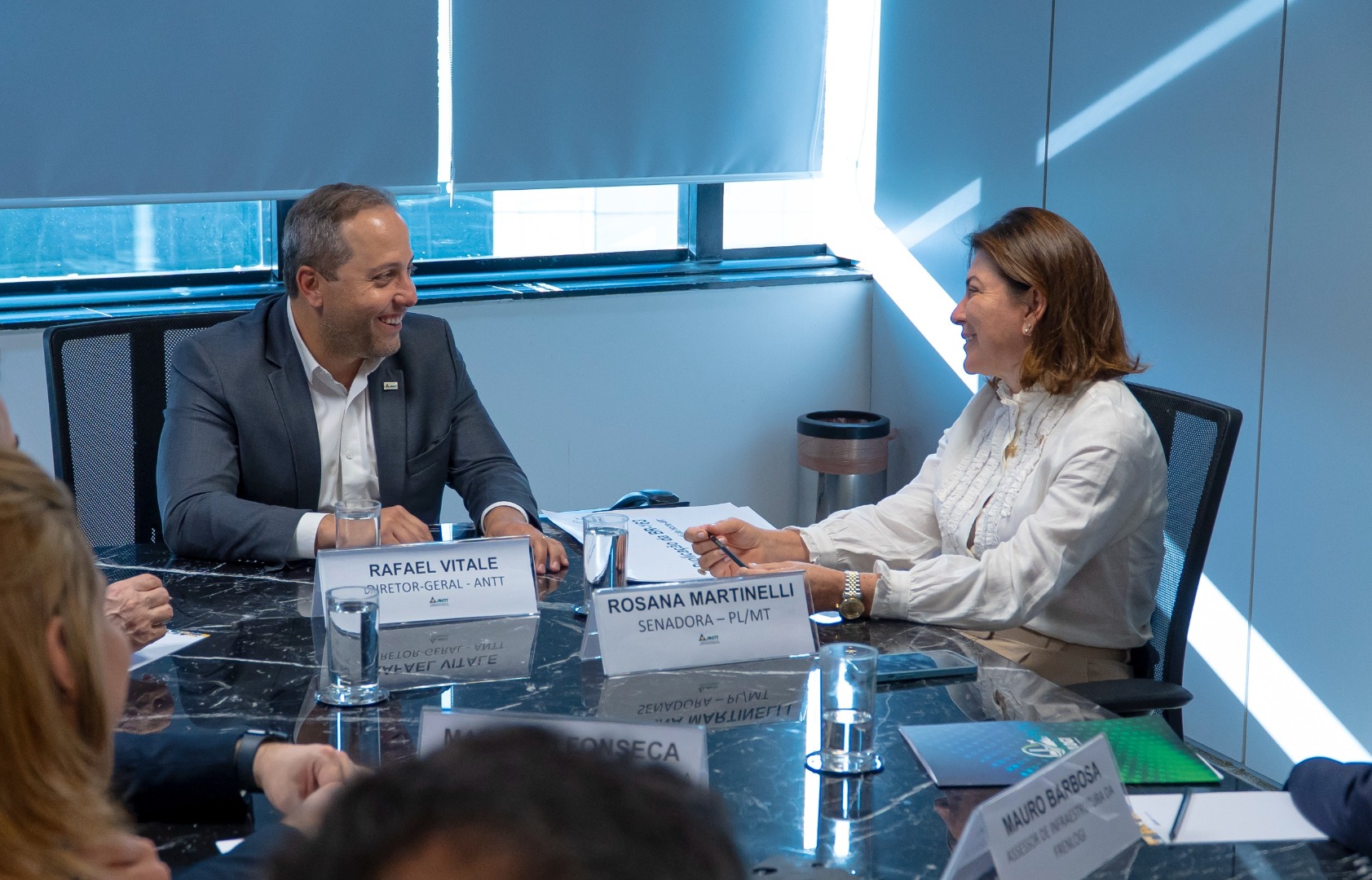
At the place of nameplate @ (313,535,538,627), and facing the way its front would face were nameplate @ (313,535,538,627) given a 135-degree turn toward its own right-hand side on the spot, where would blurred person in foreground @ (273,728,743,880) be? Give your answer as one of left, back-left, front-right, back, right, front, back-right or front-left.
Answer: back-left

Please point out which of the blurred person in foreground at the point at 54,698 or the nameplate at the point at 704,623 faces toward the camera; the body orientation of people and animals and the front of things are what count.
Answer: the nameplate

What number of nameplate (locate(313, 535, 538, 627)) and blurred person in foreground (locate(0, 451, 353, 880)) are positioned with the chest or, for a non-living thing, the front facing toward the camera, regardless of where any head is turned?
1

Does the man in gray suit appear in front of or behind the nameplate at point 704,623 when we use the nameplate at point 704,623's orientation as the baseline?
behind

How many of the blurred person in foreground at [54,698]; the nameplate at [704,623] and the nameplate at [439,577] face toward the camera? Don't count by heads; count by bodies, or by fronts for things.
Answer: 2

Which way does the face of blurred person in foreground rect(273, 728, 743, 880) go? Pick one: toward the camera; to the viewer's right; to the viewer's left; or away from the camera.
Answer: away from the camera

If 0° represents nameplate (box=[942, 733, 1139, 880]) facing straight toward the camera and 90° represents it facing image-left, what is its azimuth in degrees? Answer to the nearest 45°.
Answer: approximately 315°

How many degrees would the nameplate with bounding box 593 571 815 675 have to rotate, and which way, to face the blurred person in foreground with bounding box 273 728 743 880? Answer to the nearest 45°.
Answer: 0° — it already faces them

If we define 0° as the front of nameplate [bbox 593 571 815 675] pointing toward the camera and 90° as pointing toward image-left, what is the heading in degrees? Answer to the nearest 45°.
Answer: approximately 0°

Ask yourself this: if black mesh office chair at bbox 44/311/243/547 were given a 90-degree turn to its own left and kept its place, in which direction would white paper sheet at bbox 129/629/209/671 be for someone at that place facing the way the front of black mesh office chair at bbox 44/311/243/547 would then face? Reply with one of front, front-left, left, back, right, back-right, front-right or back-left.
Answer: back-right

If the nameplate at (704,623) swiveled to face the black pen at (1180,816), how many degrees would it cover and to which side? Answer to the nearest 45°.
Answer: approximately 45° to its left

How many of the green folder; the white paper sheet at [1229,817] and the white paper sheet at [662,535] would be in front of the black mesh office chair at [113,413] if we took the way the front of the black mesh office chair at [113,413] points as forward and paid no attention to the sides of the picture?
3

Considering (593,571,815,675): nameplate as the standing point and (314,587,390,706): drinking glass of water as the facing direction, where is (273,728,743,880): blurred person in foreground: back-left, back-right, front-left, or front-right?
front-left

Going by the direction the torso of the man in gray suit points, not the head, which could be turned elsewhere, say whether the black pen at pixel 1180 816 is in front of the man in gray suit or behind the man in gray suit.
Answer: in front

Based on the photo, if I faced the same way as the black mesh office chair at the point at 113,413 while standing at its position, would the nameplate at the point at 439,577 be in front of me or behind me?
in front

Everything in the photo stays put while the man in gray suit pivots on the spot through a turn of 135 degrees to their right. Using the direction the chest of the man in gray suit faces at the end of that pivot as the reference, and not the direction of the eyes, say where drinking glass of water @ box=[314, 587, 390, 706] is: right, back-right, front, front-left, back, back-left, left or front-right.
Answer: left

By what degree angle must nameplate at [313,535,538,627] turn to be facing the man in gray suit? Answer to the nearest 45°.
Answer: approximately 180°

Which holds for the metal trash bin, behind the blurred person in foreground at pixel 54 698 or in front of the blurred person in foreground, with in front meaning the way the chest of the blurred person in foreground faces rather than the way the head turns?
in front
